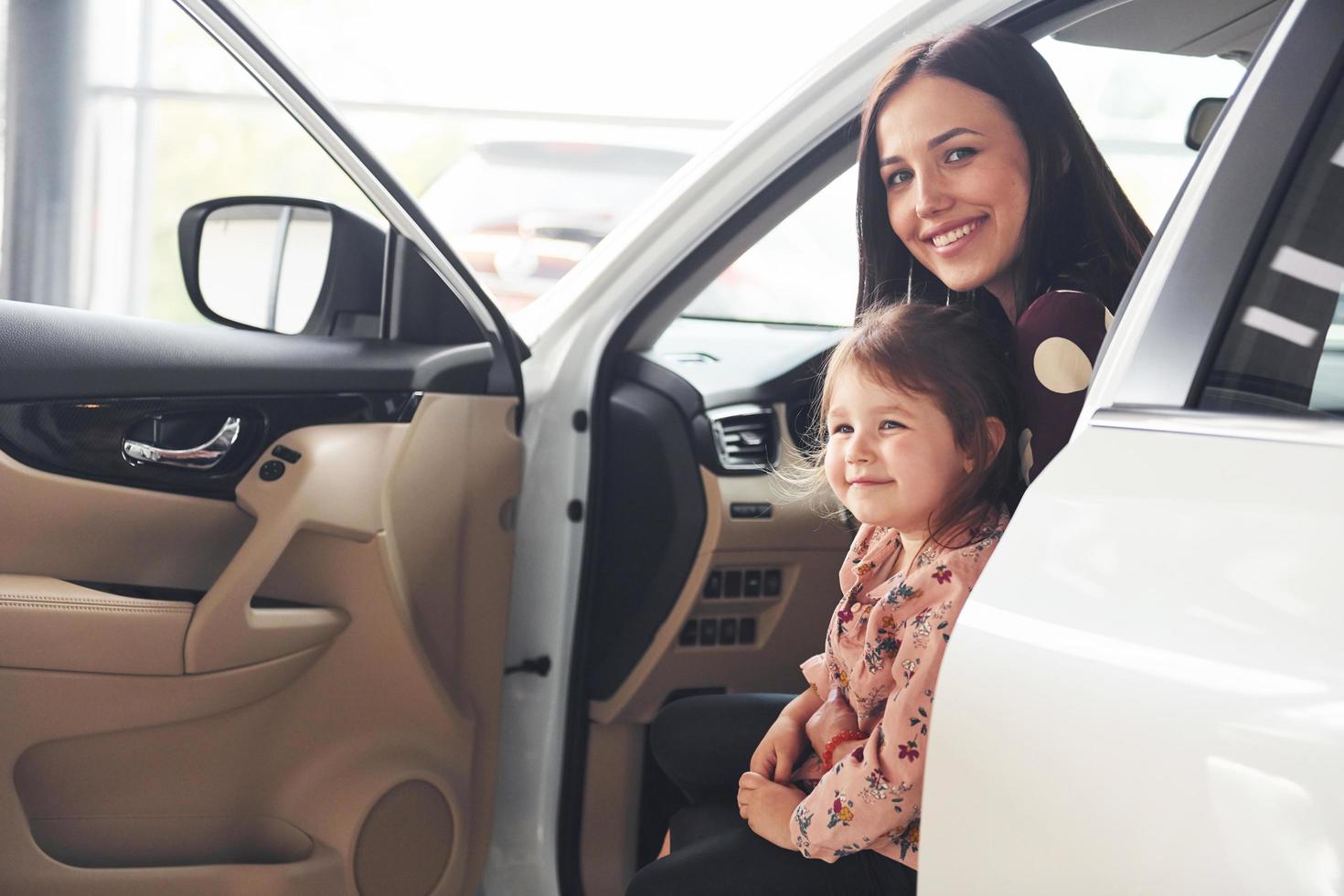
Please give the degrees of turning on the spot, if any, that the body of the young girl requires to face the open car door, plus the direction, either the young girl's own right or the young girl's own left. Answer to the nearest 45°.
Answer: approximately 45° to the young girl's own right

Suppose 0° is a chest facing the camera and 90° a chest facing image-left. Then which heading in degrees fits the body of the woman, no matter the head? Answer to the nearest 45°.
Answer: approximately 45°

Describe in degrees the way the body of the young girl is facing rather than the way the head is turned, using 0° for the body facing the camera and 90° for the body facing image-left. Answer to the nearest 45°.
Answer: approximately 45°

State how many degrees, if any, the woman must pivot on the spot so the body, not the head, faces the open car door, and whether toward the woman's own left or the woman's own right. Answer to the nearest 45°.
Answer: approximately 45° to the woman's own right

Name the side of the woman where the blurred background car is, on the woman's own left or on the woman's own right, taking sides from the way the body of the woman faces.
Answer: on the woman's own right

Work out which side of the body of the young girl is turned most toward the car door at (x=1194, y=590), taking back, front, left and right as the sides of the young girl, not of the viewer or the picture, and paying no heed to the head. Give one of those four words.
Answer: left

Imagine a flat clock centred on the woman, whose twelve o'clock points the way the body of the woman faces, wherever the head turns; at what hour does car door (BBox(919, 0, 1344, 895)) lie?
The car door is roughly at 10 o'clock from the woman.
